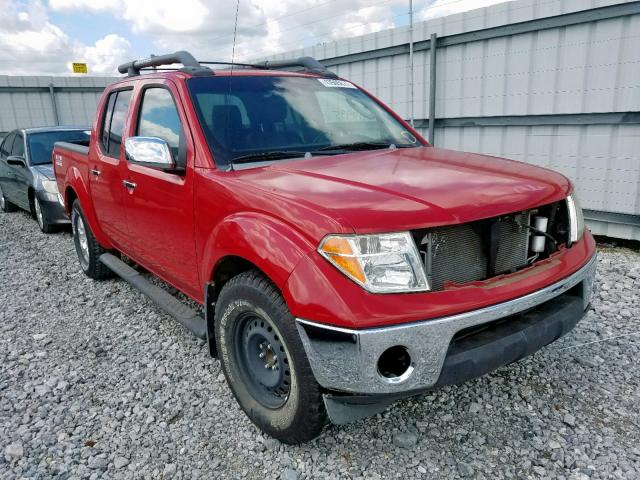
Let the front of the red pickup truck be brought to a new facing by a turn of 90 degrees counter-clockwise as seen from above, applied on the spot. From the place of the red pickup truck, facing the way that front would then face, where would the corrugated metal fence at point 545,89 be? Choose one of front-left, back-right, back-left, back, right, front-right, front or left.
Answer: front

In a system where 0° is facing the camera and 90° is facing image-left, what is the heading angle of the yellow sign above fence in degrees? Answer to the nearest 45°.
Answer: approximately 0°

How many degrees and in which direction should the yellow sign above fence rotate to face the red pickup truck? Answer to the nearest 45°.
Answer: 0° — it already faces it

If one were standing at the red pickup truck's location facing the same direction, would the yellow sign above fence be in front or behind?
behind
